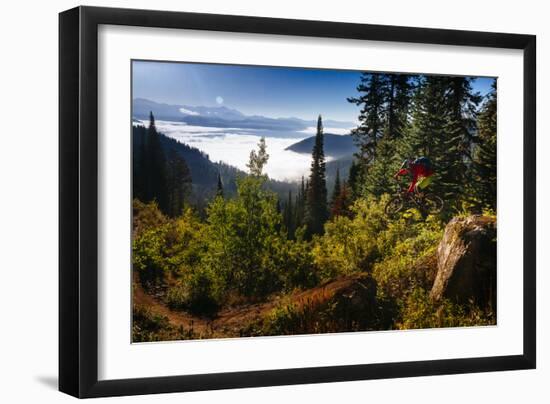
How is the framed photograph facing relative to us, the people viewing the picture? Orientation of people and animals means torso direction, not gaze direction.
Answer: facing the viewer and to the right of the viewer
